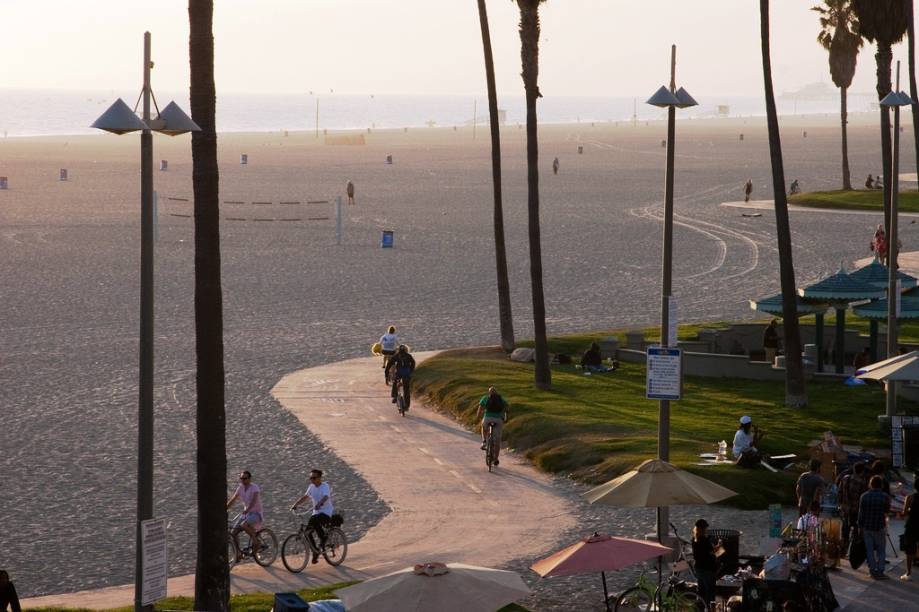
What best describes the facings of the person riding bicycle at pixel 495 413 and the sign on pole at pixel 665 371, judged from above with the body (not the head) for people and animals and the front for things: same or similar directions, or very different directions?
very different directions

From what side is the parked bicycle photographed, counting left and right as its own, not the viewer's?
right

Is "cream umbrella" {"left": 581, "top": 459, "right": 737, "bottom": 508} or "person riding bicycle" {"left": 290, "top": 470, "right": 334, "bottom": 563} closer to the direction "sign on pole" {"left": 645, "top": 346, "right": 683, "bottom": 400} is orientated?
the cream umbrella

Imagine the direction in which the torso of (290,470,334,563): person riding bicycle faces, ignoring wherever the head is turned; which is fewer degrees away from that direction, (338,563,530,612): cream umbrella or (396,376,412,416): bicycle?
the cream umbrella

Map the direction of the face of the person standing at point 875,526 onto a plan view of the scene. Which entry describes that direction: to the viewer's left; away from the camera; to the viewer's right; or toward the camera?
away from the camera
